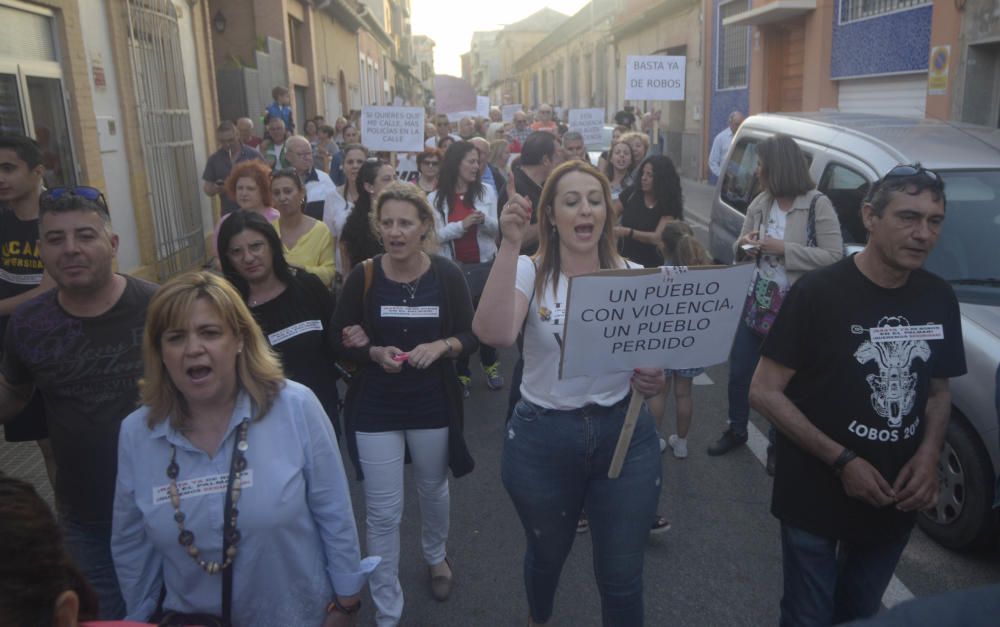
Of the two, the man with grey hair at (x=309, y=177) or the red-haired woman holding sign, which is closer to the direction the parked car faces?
the red-haired woman holding sign

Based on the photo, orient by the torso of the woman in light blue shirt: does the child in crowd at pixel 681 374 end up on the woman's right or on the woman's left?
on the woman's left

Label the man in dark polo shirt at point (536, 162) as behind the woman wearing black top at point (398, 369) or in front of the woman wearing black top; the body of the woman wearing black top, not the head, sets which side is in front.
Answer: behind

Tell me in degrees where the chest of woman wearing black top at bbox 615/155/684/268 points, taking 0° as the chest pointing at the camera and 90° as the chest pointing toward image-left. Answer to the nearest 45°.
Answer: approximately 45°

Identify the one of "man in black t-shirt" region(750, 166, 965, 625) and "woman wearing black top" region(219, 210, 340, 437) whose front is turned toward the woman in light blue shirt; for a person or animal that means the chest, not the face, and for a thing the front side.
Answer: the woman wearing black top

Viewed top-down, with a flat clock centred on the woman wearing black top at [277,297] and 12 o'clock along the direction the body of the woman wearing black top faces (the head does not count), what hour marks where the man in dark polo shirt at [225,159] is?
The man in dark polo shirt is roughly at 6 o'clock from the woman wearing black top.

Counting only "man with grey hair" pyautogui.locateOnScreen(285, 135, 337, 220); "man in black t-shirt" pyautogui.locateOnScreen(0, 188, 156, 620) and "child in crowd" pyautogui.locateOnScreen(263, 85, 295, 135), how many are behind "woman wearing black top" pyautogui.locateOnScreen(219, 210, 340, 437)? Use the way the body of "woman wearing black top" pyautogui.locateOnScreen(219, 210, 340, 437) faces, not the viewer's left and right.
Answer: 2

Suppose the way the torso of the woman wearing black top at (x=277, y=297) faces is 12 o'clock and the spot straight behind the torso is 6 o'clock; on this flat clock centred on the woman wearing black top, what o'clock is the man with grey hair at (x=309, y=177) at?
The man with grey hair is roughly at 6 o'clock from the woman wearing black top.

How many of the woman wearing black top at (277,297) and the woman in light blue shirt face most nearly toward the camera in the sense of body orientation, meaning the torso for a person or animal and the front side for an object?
2

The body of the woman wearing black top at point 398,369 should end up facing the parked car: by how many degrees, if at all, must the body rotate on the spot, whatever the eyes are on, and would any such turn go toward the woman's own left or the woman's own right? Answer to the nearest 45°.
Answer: approximately 90° to the woman's own left

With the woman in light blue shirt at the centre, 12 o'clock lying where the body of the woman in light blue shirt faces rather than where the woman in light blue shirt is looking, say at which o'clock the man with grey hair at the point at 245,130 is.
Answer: The man with grey hair is roughly at 6 o'clock from the woman in light blue shirt.
